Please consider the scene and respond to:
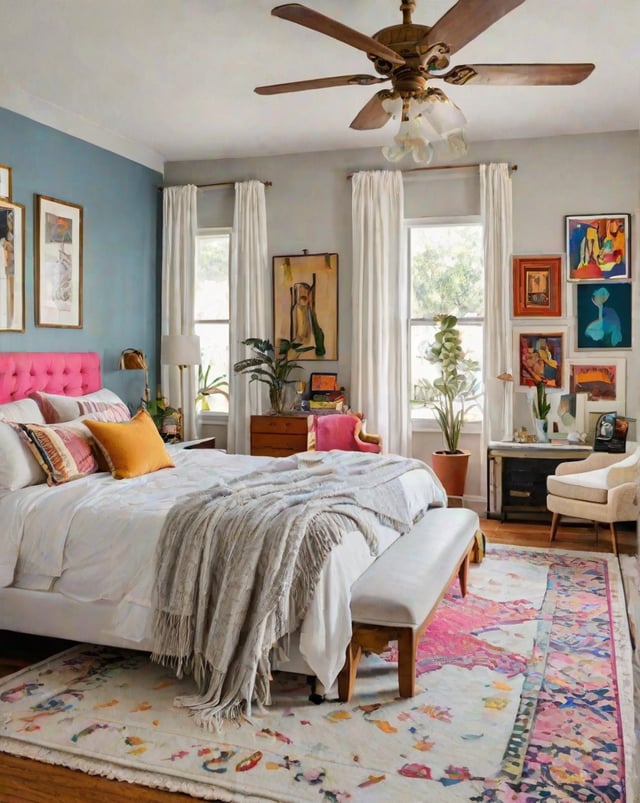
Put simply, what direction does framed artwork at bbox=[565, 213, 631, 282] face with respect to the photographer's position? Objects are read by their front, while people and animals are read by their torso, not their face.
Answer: facing the viewer

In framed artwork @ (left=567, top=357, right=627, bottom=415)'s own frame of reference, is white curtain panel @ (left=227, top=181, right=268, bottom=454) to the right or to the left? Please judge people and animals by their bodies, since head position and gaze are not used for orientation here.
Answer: on its right

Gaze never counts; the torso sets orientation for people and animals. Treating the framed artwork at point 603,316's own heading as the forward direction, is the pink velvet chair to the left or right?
on its right

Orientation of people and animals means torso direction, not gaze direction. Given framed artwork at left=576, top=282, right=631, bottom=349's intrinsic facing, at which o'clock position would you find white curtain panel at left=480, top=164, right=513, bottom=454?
The white curtain panel is roughly at 3 o'clock from the framed artwork.

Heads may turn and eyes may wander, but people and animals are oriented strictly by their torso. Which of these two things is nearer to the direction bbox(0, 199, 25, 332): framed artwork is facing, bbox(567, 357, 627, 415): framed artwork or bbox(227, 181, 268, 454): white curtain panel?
the framed artwork

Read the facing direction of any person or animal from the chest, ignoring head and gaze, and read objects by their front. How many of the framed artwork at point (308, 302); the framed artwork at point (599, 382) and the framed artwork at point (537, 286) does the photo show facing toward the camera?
3

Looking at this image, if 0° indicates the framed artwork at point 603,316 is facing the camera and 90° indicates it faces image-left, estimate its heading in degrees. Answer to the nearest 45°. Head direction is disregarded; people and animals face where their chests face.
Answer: approximately 0°

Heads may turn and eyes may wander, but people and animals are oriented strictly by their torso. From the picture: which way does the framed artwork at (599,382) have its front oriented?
toward the camera

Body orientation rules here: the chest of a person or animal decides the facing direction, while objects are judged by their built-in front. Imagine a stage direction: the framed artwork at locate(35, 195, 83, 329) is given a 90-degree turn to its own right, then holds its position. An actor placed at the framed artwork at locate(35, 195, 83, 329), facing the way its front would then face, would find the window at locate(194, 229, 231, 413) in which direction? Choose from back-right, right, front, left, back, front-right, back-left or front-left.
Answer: back

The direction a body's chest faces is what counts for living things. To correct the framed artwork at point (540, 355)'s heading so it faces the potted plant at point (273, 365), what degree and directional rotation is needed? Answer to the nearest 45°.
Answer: approximately 90° to its right

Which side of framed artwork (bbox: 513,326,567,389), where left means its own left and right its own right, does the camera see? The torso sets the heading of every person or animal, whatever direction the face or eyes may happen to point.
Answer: front

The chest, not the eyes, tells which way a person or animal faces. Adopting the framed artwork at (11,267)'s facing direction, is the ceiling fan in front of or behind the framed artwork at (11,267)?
in front
